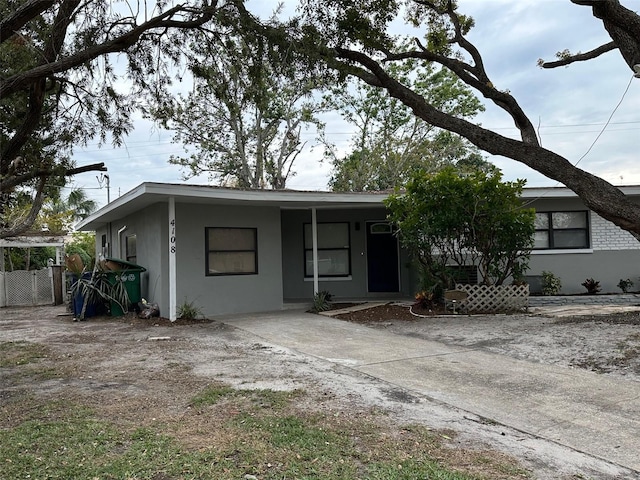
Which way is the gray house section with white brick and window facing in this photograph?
toward the camera

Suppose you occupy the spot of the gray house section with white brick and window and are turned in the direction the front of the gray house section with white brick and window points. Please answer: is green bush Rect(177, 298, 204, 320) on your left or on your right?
on your right

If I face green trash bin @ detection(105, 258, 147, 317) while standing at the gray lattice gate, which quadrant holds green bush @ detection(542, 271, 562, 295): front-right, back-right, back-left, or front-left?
front-left

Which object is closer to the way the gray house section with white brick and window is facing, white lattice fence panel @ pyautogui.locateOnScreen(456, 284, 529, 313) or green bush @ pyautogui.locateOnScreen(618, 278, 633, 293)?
the white lattice fence panel

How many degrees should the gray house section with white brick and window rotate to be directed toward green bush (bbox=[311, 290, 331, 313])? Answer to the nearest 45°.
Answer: approximately 45° to its right

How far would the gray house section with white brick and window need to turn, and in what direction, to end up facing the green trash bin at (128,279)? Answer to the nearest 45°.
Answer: approximately 45° to its right

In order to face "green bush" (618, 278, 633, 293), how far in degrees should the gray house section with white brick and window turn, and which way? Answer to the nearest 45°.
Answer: approximately 90° to its left

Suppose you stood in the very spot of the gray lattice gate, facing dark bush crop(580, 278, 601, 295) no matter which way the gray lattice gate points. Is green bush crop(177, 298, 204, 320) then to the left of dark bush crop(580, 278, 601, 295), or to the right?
right

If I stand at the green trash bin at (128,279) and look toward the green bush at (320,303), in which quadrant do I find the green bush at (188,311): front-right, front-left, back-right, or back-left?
front-right

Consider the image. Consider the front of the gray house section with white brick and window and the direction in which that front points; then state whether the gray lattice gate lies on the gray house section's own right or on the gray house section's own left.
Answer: on the gray house section's own right

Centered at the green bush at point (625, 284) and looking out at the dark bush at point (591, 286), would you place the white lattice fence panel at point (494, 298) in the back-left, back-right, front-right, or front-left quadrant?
front-left
